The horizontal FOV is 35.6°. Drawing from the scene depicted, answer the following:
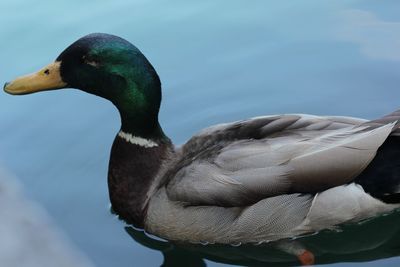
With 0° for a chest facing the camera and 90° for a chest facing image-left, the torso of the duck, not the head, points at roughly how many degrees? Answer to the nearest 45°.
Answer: approximately 90°
